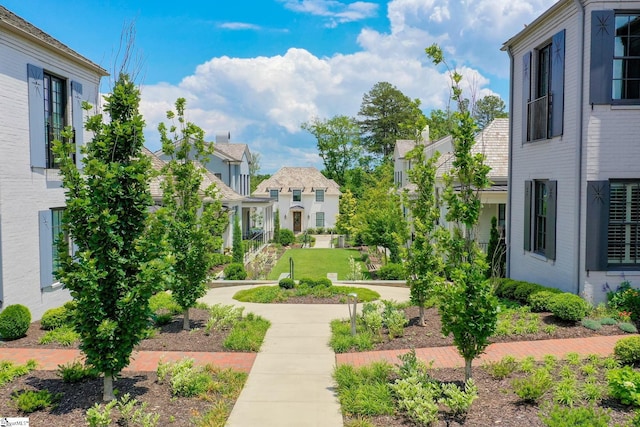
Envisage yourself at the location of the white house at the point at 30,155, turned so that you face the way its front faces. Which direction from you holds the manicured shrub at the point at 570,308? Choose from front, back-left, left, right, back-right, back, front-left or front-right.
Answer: front

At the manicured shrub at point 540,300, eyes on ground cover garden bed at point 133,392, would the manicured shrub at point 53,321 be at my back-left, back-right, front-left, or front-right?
front-right

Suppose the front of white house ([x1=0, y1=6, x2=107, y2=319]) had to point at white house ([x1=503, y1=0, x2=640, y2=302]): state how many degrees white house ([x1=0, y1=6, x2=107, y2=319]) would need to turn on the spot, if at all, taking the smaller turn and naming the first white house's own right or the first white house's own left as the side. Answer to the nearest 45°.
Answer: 0° — it already faces it

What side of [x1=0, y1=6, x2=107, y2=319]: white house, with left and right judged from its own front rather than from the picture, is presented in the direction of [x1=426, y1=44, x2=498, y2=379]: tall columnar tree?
front

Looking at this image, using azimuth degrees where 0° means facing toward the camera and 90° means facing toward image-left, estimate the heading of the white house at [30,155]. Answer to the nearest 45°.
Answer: approximately 315°

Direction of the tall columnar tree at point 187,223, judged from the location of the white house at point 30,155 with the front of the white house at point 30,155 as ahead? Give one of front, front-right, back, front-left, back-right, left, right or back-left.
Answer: front

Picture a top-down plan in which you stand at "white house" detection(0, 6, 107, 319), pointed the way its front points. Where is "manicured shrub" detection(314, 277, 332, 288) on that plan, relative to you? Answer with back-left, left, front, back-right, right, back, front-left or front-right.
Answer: front-left

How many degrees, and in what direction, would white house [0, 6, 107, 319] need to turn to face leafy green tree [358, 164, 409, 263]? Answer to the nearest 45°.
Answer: approximately 90° to its left

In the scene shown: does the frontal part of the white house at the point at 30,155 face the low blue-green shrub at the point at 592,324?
yes

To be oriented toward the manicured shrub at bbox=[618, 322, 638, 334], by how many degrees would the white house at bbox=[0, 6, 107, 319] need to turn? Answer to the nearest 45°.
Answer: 0° — it already faces it

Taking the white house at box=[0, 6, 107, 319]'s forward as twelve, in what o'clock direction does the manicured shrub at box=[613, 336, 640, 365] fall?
The manicured shrub is roughly at 12 o'clock from the white house.

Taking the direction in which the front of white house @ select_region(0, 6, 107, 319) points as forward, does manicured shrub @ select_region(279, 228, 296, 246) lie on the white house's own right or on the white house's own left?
on the white house's own left
